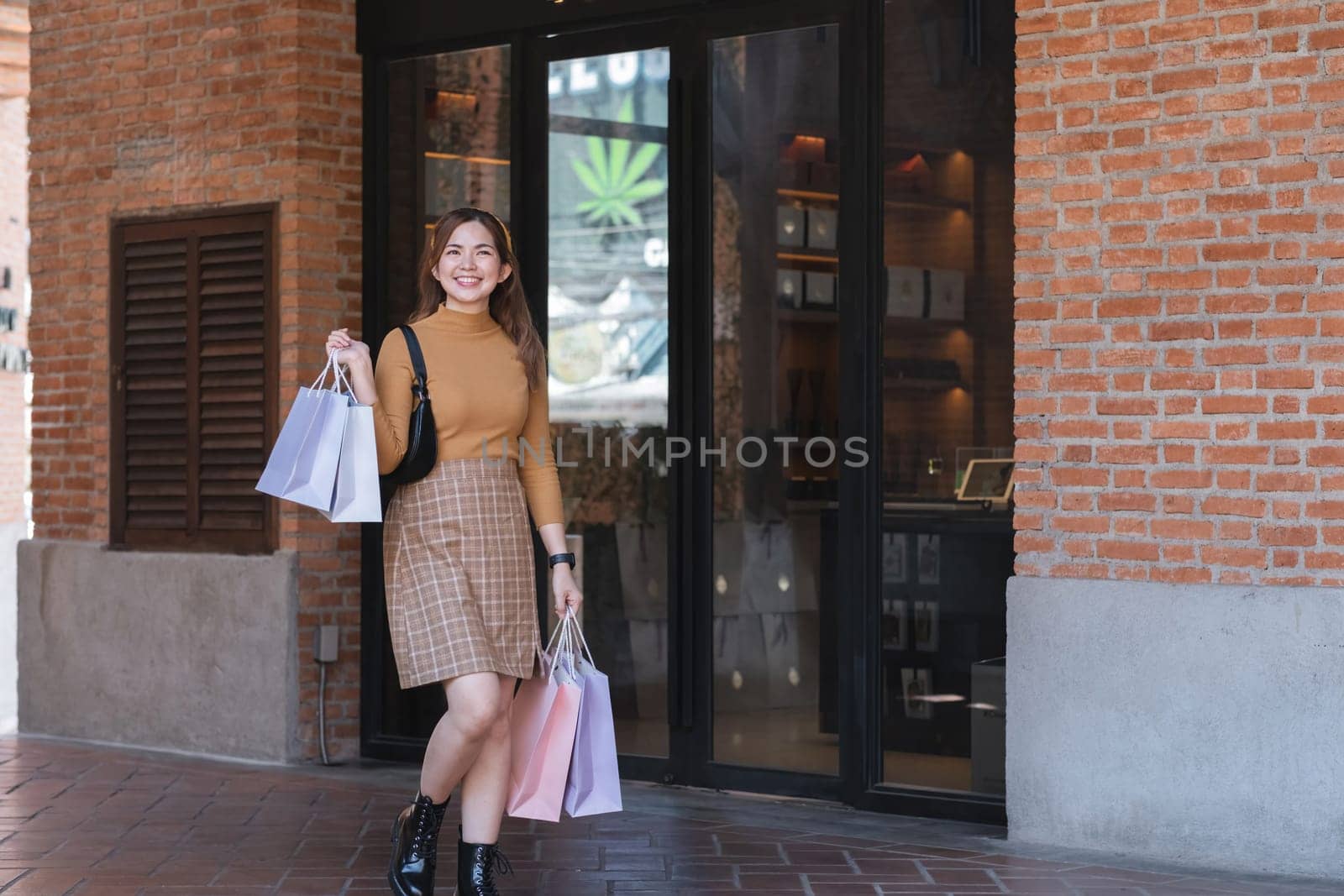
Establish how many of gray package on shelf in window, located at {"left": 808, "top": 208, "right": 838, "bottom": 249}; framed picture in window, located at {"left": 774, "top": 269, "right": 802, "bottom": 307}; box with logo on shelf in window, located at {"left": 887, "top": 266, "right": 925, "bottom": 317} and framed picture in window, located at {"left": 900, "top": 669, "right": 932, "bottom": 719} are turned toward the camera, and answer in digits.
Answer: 4

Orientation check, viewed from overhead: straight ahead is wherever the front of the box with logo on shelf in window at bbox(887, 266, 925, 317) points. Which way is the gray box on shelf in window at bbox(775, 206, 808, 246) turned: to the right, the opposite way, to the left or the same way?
the same way

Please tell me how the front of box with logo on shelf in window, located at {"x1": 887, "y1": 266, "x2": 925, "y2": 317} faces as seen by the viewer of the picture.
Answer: facing the viewer

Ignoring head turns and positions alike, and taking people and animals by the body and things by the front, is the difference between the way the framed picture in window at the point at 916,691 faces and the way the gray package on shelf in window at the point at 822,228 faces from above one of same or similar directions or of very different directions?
same or similar directions

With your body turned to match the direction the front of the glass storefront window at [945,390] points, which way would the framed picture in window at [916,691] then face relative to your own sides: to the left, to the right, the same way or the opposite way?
the same way

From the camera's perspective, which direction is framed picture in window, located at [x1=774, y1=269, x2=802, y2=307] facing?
toward the camera

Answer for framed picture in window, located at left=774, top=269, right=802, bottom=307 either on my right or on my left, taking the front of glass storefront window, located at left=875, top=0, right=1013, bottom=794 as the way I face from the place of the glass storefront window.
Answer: on my right

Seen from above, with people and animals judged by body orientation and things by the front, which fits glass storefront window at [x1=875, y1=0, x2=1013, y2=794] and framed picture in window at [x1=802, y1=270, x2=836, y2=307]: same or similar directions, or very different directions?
same or similar directions

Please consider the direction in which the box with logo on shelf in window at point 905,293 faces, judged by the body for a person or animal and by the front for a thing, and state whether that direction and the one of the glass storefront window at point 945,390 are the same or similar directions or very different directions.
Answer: same or similar directions

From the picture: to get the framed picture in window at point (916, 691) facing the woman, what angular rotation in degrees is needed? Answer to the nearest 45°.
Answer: approximately 45° to its right

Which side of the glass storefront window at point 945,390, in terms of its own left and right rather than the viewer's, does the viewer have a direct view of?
front

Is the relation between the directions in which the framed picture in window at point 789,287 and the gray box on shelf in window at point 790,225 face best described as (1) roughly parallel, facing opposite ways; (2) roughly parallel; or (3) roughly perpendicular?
roughly parallel

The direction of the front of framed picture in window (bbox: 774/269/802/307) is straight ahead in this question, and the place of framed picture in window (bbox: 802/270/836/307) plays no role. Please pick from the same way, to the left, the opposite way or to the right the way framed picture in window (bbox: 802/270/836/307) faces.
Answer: the same way

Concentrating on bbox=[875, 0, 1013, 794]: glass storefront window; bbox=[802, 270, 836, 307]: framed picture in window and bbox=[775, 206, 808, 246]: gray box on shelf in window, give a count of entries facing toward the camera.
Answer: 3
